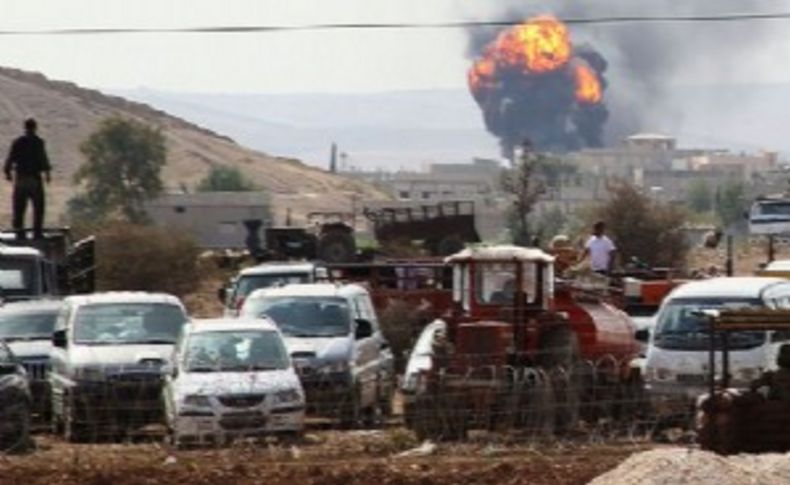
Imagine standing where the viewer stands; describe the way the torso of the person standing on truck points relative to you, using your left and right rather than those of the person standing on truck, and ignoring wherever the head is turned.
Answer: facing away from the viewer

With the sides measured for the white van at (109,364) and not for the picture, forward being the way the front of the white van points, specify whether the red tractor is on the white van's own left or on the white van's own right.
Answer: on the white van's own left

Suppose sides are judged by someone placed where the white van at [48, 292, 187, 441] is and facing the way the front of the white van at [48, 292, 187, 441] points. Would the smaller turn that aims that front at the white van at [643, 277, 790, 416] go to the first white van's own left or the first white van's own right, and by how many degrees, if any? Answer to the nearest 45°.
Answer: approximately 90° to the first white van's own left

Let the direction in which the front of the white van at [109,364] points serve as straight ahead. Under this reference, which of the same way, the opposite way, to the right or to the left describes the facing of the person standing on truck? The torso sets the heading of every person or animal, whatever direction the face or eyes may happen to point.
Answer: the opposite way

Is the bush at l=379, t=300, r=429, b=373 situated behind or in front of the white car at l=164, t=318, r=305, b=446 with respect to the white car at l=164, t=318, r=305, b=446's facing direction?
behind

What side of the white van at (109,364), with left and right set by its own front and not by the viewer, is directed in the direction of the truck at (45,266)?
back

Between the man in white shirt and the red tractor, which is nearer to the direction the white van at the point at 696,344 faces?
the red tractor

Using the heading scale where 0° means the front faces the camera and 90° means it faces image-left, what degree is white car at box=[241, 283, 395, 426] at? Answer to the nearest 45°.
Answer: approximately 45°
